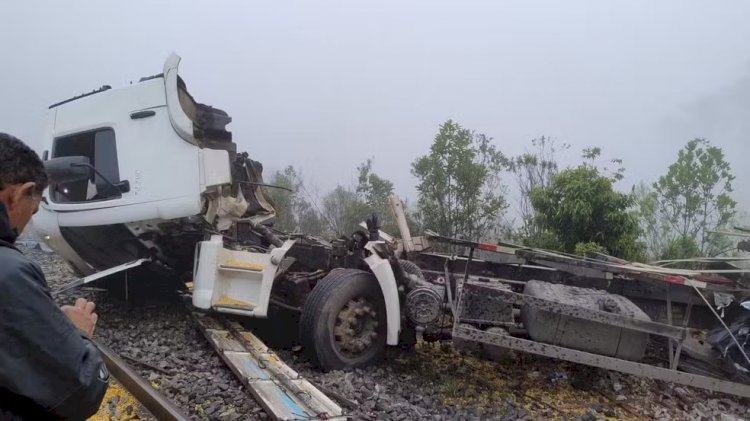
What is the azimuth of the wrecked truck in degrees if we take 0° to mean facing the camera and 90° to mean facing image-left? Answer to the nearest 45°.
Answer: approximately 90°

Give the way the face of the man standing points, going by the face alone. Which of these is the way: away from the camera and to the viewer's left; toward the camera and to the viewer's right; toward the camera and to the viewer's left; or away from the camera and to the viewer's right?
away from the camera and to the viewer's right

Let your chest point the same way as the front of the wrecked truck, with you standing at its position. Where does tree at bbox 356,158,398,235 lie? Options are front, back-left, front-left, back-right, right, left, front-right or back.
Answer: right

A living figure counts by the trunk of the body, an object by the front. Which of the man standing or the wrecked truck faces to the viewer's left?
the wrecked truck

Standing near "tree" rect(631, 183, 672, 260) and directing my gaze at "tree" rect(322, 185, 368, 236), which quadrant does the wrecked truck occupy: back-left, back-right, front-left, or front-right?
front-left

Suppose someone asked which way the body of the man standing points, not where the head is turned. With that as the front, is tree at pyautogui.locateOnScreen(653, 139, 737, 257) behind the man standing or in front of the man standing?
in front

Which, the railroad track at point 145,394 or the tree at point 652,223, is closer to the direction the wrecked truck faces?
the railroad track

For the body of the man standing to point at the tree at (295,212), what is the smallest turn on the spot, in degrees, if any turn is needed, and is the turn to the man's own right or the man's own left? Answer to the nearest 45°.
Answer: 0° — they already face it

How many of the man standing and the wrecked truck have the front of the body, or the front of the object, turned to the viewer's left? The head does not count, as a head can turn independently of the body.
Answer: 1

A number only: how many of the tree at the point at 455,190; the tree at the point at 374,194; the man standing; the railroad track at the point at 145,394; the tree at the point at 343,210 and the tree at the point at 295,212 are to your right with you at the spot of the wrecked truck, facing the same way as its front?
4

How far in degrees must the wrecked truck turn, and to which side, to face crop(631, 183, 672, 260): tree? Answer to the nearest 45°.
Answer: approximately 135° to its right

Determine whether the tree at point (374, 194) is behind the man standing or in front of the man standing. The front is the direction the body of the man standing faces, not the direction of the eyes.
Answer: in front

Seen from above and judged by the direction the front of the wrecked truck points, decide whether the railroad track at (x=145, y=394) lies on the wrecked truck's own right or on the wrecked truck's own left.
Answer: on the wrecked truck's own left

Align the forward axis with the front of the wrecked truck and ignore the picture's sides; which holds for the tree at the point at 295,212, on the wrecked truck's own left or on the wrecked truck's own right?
on the wrecked truck's own right

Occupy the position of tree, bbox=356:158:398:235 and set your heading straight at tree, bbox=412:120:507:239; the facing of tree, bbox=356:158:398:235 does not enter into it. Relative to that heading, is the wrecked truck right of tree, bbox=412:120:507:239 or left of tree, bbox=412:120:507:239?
right

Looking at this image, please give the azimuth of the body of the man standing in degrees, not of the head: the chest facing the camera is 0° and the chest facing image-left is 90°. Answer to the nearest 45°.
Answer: approximately 225°

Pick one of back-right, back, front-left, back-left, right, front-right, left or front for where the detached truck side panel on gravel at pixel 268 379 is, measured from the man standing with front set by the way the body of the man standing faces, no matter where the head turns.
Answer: front

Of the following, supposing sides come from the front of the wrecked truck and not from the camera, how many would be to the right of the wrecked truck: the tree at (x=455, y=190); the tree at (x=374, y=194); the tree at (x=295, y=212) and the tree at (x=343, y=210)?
4
